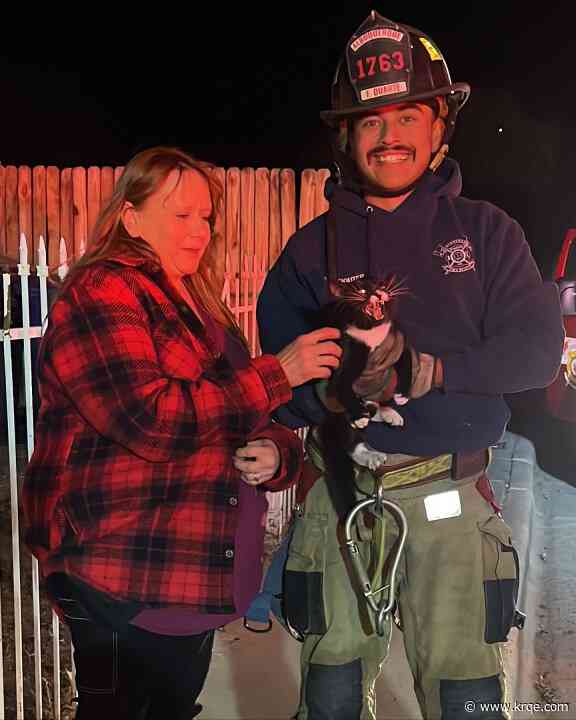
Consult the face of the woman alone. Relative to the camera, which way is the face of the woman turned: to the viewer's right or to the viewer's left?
to the viewer's right

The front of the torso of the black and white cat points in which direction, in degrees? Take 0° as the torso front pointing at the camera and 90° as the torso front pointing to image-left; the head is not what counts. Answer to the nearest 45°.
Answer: approximately 315°

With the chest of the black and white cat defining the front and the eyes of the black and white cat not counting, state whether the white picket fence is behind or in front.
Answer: behind

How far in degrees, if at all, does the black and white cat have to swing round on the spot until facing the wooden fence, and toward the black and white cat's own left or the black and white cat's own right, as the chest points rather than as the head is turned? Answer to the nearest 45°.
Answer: approximately 180°

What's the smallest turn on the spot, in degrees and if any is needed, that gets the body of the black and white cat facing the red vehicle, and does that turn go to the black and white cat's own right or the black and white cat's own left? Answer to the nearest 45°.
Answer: approximately 90° to the black and white cat's own left
